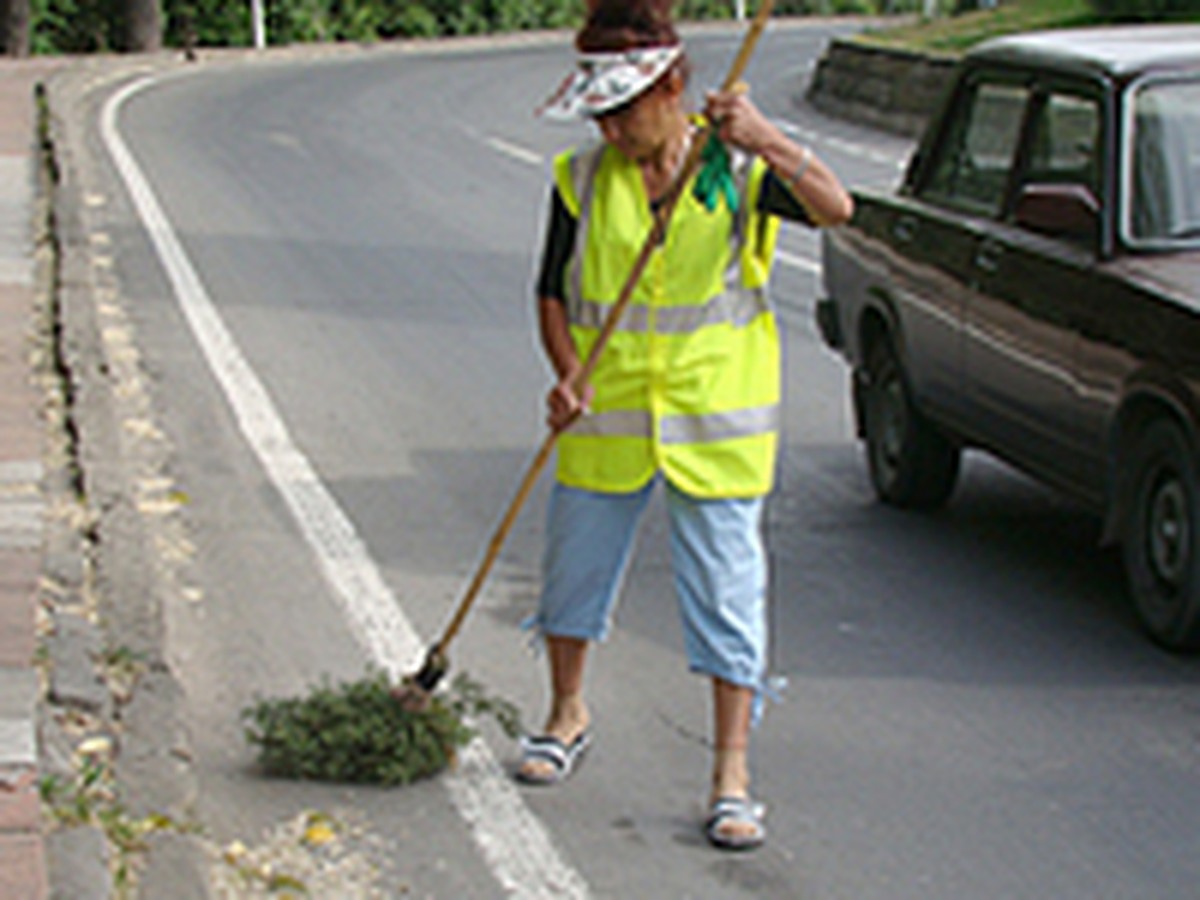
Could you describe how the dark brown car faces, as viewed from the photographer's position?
facing the viewer and to the right of the viewer

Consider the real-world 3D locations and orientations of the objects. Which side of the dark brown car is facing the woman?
right

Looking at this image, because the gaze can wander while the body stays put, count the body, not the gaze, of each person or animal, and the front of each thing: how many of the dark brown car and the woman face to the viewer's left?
0

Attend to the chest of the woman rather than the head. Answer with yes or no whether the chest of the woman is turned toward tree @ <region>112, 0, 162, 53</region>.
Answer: no

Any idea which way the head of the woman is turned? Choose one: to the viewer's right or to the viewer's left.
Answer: to the viewer's left

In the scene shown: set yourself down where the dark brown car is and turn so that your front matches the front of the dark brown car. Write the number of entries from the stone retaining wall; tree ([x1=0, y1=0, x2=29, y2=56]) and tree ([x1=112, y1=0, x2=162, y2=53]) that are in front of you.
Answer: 0

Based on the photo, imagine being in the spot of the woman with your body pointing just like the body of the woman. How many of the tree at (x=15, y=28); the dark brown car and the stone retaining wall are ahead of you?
0

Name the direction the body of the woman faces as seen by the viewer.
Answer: toward the camera

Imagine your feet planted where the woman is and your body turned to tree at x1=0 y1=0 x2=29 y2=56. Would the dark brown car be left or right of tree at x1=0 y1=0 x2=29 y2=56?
right

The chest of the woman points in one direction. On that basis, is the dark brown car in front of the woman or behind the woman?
behind

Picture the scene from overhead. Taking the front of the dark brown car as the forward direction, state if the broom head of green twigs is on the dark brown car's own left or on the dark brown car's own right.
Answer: on the dark brown car's own right

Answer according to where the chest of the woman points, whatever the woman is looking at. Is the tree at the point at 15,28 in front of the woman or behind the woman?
behind
